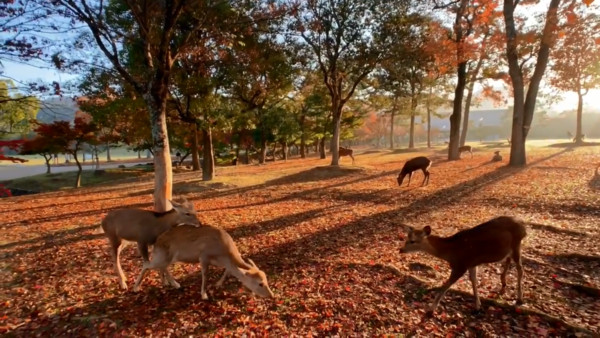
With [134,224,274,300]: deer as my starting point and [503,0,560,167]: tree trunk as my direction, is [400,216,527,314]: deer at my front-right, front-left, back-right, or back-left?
front-right

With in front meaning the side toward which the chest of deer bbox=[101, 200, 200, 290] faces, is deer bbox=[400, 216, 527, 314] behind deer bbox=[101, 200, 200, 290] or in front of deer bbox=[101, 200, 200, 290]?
in front

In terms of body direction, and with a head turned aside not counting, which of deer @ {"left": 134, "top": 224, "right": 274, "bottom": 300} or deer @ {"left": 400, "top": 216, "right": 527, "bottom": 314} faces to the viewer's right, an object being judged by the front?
deer @ {"left": 134, "top": 224, "right": 274, "bottom": 300}

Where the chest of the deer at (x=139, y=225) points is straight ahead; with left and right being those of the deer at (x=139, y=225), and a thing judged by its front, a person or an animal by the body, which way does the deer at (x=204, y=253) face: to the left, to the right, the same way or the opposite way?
the same way

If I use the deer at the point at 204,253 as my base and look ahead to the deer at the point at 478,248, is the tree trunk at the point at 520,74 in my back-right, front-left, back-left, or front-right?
front-left

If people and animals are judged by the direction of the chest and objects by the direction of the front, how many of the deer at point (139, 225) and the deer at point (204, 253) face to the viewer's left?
0

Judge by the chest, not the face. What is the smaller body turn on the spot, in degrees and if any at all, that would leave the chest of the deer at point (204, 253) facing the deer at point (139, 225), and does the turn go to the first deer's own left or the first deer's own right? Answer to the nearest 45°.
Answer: approximately 135° to the first deer's own left

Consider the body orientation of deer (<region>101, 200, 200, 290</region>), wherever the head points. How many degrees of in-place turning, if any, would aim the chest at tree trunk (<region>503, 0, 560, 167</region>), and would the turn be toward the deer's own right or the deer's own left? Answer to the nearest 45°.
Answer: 0° — it already faces it

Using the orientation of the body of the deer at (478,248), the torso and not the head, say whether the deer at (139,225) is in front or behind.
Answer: in front

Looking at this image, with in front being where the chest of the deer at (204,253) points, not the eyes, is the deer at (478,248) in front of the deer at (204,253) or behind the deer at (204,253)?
in front

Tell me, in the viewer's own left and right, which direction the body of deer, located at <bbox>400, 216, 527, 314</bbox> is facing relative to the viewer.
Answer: facing to the left of the viewer

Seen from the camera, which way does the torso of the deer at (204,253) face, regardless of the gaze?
to the viewer's right

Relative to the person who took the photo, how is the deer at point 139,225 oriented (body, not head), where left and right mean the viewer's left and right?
facing to the right of the viewer
